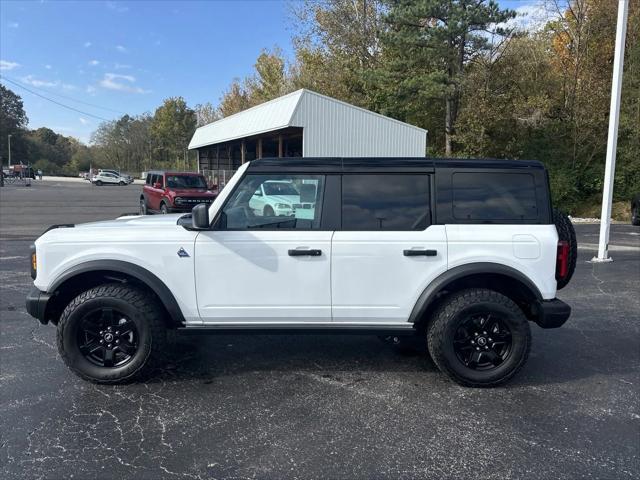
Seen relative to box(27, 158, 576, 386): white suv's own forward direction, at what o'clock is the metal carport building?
The metal carport building is roughly at 3 o'clock from the white suv.

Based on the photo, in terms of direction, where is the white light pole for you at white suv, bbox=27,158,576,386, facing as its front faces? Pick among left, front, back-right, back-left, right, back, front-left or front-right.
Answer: back-right

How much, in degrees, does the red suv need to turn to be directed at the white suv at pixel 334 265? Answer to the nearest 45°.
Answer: approximately 45° to its right

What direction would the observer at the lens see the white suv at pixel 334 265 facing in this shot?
facing to the left of the viewer

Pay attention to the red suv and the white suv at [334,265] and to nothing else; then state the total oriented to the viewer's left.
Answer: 1

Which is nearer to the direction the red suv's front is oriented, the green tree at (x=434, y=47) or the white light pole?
the white light pole

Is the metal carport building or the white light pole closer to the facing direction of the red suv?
the white light pole

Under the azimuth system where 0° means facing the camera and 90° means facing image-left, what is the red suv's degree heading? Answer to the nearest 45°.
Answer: approximately 315°
